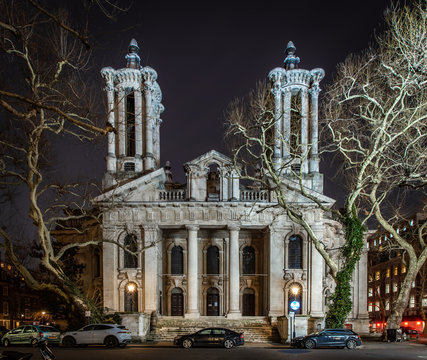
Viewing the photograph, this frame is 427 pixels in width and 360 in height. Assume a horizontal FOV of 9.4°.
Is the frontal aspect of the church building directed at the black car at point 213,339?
yes

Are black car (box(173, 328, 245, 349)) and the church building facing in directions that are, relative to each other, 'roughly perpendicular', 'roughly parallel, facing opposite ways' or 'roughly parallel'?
roughly perpendicular
